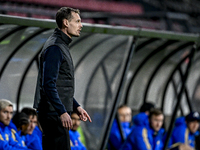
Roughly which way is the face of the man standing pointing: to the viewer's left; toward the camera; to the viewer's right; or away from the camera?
to the viewer's right

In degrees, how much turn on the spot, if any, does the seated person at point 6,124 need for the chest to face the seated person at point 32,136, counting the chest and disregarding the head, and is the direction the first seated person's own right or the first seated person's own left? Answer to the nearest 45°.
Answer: approximately 90° to the first seated person's own left

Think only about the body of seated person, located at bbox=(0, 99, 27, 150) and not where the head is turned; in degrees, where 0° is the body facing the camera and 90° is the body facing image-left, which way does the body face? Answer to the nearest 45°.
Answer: approximately 315°

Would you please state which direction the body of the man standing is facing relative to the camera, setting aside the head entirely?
to the viewer's right

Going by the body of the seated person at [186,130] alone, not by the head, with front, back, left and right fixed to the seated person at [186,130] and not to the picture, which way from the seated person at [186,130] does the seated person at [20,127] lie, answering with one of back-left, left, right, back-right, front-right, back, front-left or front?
right

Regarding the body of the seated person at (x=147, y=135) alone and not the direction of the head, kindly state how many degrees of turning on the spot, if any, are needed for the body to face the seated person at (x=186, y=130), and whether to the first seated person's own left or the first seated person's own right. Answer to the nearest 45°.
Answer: approximately 90° to the first seated person's own left

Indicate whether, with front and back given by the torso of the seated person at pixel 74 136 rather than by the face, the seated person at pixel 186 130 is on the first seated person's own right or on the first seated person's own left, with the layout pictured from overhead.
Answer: on the first seated person's own left
